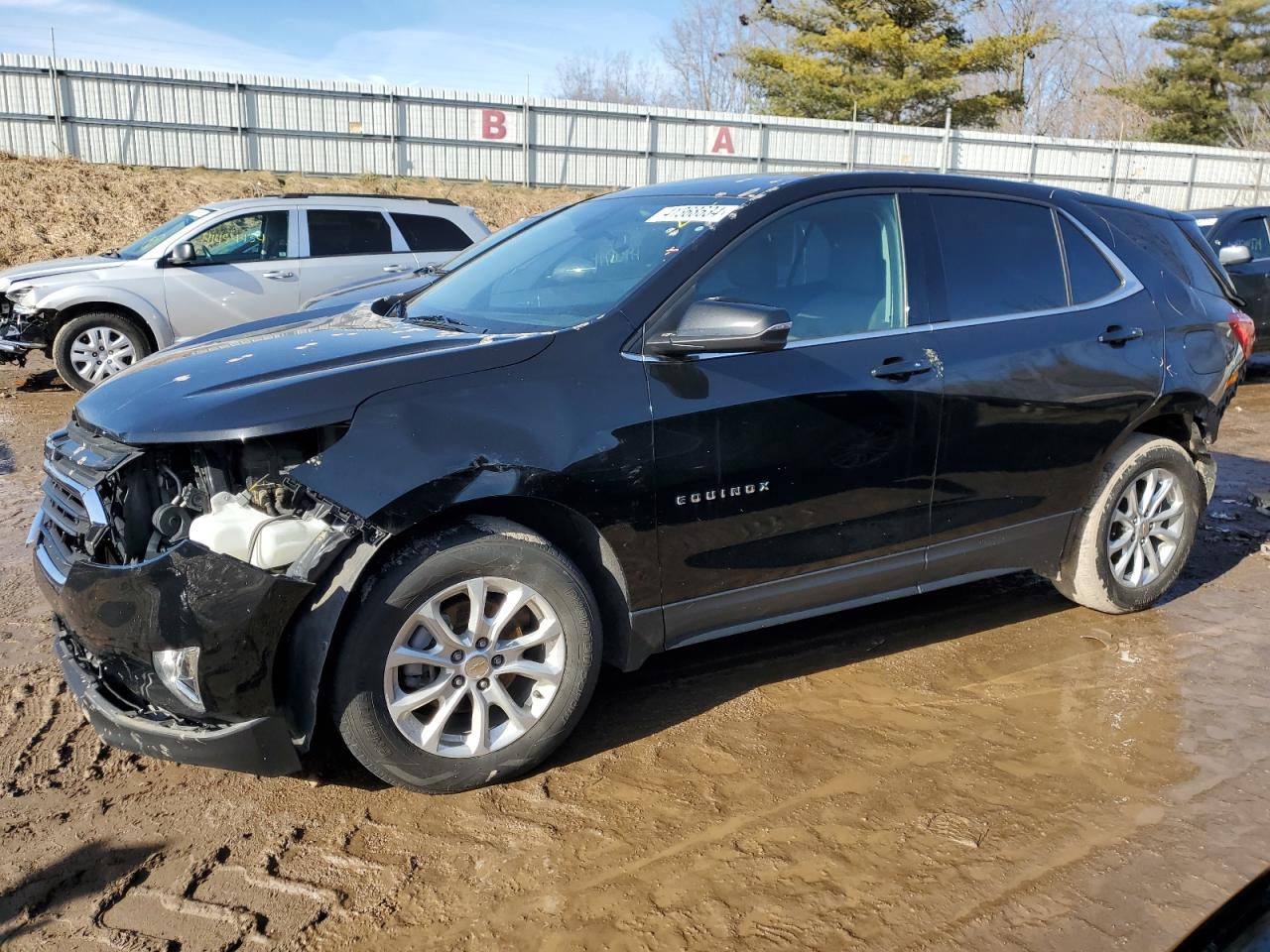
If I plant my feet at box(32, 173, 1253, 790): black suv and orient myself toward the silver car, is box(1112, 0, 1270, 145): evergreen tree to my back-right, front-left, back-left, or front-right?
front-right

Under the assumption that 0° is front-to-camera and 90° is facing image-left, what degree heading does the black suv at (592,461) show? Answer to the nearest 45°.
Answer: approximately 45°

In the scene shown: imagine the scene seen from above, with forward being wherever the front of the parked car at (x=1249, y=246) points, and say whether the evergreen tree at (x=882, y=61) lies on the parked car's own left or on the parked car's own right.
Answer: on the parked car's own right

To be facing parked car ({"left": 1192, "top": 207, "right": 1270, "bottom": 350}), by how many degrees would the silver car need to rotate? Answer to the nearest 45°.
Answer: approximately 180°

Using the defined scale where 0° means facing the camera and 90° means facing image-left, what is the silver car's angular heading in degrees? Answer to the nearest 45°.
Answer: approximately 90°

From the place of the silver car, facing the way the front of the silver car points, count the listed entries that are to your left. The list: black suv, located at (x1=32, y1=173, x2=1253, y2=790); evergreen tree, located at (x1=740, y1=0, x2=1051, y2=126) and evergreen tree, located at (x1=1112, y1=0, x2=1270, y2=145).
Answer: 1

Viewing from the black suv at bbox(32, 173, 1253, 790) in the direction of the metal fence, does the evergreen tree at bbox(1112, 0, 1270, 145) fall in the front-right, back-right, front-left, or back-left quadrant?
front-right

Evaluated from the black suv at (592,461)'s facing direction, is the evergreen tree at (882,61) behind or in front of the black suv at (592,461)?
behind

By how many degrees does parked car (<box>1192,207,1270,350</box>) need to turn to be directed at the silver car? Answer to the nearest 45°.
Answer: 0° — it already faces it

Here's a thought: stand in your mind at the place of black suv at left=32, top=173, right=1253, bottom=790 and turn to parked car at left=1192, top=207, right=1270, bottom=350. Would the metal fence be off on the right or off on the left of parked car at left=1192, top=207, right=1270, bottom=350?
left

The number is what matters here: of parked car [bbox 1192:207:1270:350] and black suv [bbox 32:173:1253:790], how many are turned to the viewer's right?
0
